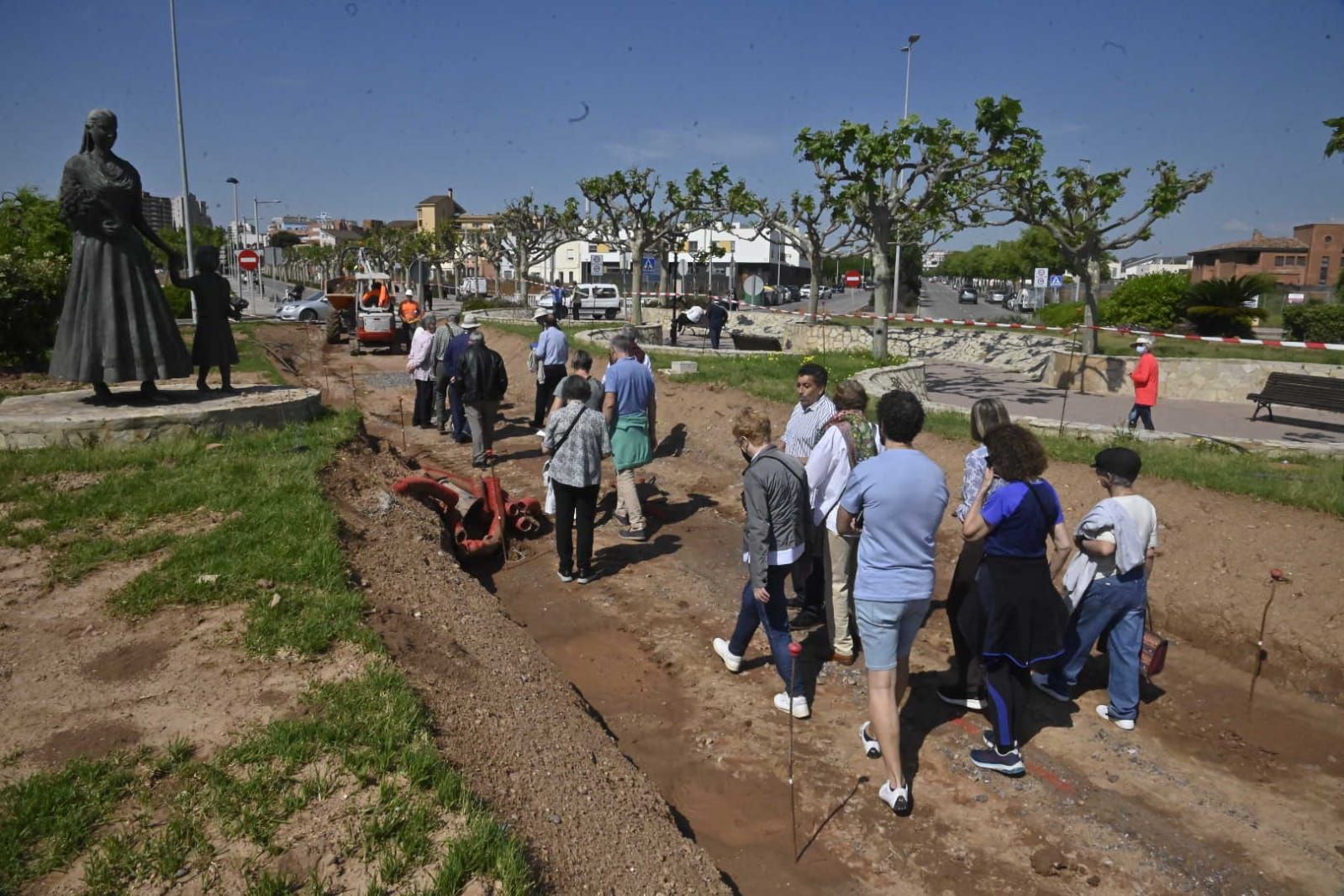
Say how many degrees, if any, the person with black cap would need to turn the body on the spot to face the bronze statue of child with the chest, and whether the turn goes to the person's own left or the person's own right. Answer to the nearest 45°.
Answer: approximately 45° to the person's own left

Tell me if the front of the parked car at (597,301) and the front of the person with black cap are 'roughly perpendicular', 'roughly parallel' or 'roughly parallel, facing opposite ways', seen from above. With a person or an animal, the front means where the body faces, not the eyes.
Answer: roughly perpendicular

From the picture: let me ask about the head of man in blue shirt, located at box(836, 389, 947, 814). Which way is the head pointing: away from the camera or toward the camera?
away from the camera

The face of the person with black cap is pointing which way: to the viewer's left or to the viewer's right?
to the viewer's left

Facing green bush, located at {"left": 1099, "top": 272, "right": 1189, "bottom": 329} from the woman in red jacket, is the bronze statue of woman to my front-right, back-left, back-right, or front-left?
back-left

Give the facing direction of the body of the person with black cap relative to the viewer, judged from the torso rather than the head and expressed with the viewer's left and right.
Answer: facing away from the viewer and to the left of the viewer
